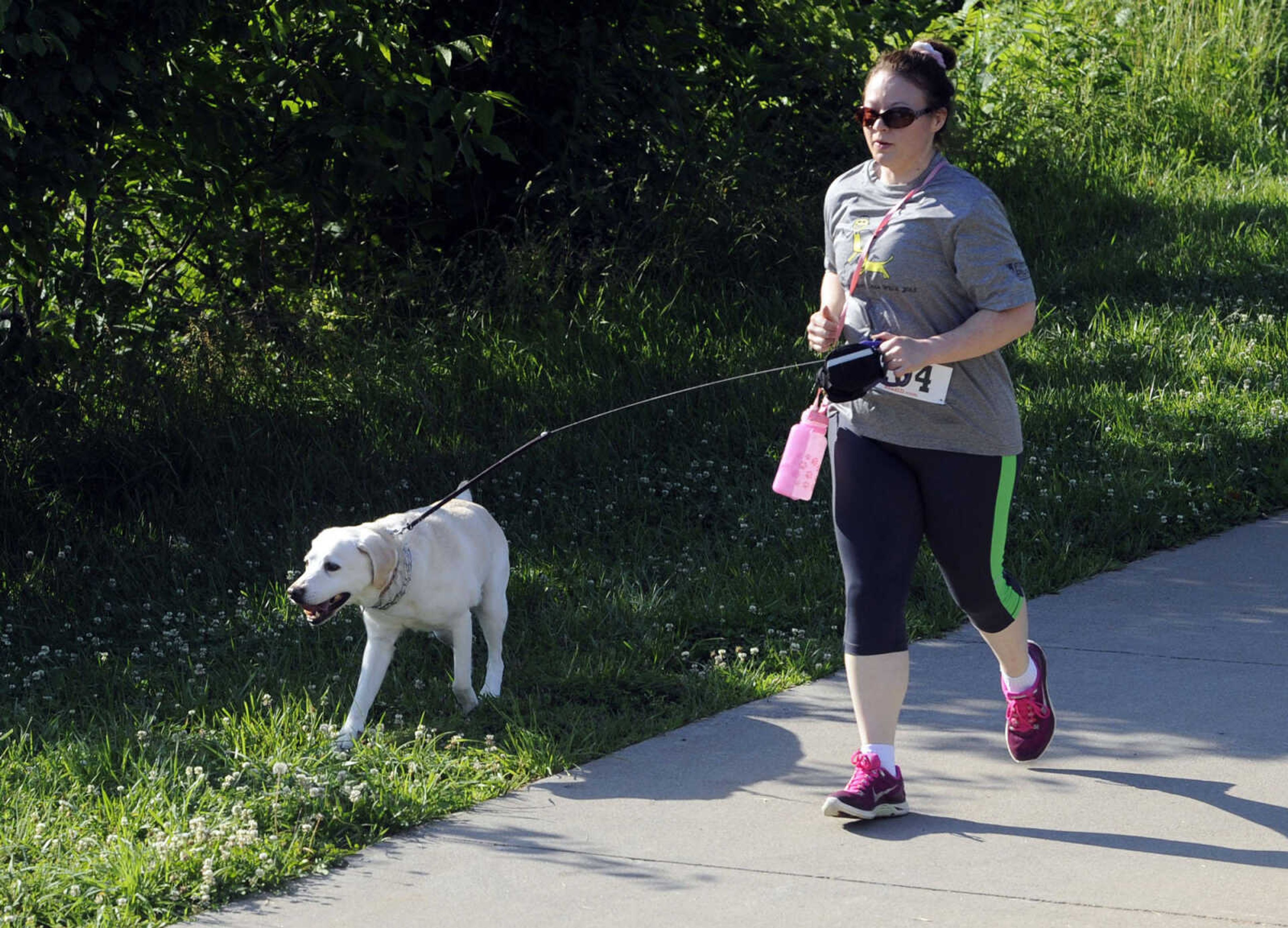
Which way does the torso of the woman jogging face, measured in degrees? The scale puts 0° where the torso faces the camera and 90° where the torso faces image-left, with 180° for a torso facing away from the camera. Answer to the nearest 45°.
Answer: approximately 45°

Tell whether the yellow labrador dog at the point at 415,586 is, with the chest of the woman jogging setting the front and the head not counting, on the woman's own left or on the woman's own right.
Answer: on the woman's own right

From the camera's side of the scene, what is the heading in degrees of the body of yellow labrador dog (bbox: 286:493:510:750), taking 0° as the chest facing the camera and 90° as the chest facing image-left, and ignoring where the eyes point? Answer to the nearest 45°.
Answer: approximately 45°
